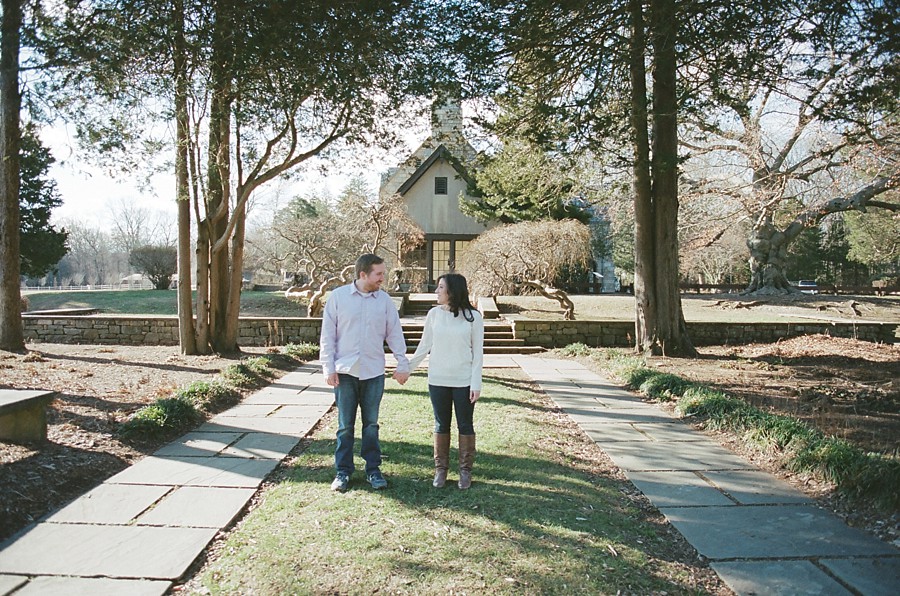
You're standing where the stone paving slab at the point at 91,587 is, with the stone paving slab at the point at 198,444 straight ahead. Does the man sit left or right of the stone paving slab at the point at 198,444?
right

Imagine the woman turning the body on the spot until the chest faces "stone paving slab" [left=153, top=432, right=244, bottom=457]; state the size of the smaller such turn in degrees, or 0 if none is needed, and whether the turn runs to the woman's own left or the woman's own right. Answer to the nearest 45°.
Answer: approximately 135° to the woman's own right

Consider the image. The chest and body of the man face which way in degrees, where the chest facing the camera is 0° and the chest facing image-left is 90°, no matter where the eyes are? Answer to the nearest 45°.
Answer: approximately 0°

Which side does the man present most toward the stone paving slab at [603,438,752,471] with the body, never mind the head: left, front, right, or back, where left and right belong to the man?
left

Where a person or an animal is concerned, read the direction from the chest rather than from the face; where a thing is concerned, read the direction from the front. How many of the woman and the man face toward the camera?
2

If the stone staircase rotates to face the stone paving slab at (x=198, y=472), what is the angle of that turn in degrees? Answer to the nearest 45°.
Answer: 0° — it already faces it

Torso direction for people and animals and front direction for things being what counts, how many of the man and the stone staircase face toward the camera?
2

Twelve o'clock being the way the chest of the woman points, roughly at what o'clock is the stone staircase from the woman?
The stone staircase is roughly at 6 o'clock from the woman.

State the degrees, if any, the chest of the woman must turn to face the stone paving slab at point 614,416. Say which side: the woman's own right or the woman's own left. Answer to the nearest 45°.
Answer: approximately 135° to the woman's own left

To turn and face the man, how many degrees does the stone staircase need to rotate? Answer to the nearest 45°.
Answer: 0° — it already faces them

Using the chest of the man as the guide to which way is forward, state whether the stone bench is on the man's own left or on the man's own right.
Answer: on the man's own right

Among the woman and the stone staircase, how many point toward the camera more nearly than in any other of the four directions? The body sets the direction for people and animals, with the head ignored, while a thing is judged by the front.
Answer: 2

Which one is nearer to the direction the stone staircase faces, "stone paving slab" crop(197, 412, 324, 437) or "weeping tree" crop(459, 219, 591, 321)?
the stone paving slab

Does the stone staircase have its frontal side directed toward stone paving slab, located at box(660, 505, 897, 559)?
yes
